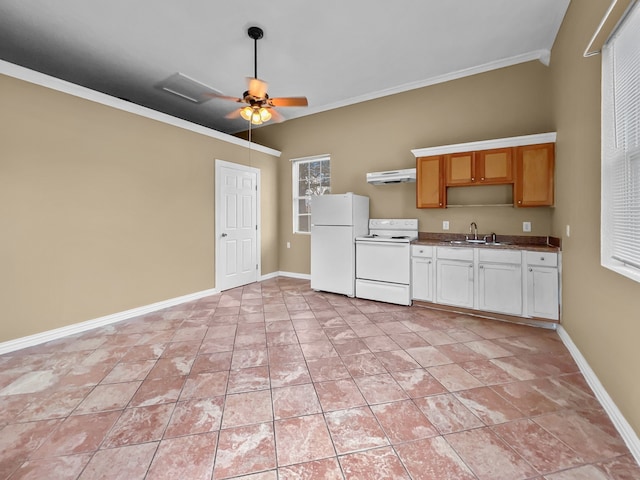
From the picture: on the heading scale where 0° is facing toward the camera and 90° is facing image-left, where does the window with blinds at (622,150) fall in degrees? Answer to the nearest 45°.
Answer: approximately 90°

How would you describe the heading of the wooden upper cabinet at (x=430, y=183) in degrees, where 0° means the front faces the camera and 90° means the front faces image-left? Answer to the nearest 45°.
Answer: approximately 0°

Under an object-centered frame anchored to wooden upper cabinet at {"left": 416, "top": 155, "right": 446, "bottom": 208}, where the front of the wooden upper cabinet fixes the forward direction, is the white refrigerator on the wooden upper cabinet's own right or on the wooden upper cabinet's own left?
on the wooden upper cabinet's own right

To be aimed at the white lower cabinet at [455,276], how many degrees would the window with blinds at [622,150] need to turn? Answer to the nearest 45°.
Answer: approximately 45° to its right

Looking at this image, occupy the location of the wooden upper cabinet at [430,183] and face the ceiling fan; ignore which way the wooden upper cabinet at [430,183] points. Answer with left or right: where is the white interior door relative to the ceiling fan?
right

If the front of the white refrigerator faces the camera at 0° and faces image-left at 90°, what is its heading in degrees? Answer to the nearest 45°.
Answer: approximately 45°

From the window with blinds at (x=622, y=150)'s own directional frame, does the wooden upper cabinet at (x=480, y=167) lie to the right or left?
on its right
